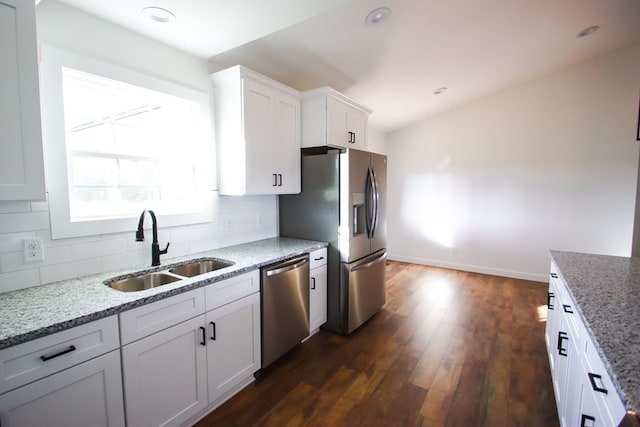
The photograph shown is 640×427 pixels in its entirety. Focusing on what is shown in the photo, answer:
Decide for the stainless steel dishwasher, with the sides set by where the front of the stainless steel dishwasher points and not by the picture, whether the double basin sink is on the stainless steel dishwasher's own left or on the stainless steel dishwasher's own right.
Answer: on the stainless steel dishwasher's own right

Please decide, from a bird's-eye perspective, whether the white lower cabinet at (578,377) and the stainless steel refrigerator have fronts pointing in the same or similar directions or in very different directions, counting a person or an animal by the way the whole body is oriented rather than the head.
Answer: very different directions

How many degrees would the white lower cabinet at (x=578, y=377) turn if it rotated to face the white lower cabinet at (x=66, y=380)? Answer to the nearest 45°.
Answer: approximately 45° to its left

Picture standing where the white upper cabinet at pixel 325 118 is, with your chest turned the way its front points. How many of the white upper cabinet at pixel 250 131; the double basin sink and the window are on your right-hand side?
3

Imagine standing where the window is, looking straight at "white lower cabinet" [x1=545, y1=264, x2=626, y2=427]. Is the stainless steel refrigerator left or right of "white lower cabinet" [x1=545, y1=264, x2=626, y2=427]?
left

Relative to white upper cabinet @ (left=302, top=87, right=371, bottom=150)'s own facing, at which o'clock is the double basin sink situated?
The double basin sink is roughly at 3 o'clock from the white upper cabinet.

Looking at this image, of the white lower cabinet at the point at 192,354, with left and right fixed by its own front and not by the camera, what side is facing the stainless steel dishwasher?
left

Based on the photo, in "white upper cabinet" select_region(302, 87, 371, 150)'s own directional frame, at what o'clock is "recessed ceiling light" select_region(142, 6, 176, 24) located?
The recessed ceiling light is roughly at 3 o'clock from the white upper cabinet.

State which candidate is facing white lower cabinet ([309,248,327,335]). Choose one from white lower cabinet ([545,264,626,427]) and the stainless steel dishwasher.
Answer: white lower cabinet ([545,264,626,427])
